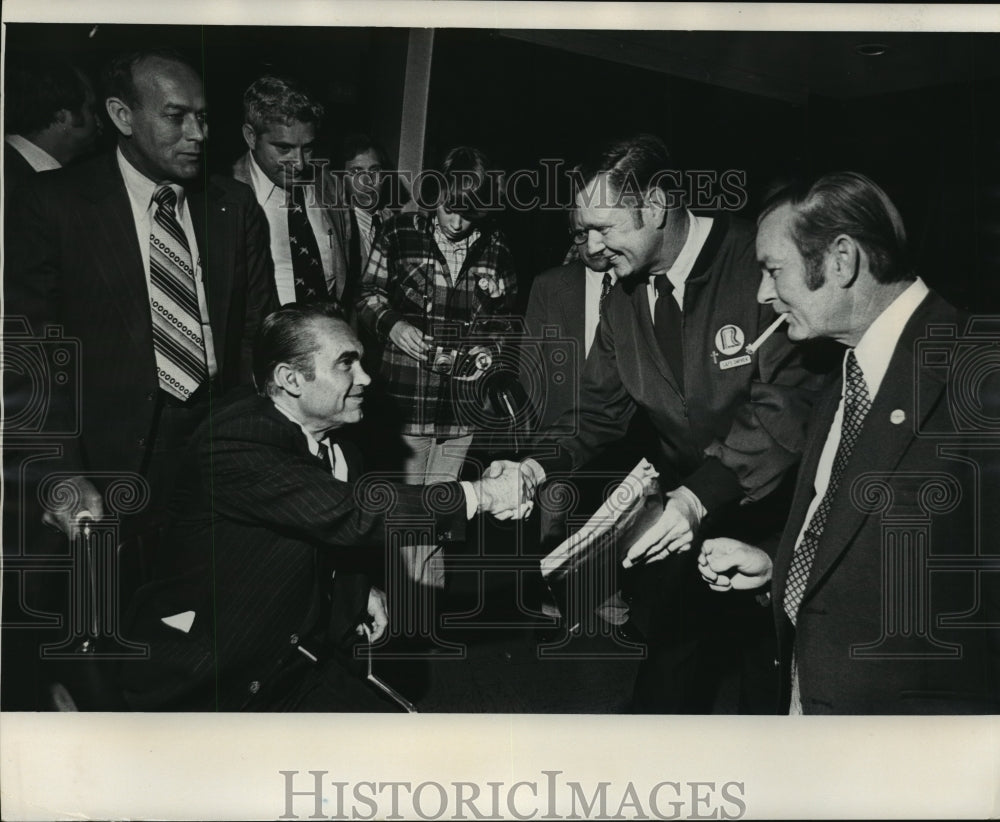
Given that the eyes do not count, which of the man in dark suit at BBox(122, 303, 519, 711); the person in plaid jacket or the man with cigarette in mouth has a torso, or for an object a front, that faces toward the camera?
the person in plaid jacket

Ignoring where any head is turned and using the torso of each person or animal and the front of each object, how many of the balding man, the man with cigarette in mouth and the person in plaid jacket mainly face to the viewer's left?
1

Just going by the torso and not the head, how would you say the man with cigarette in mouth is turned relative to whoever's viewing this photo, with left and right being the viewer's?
facing to the left of the viewer

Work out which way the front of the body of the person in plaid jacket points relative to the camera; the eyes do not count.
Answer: toward the camera

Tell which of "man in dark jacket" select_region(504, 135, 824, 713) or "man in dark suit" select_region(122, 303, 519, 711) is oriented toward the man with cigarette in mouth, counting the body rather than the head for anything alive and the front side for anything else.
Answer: "man in dark suit" select_region(122, 303, 519, 711)

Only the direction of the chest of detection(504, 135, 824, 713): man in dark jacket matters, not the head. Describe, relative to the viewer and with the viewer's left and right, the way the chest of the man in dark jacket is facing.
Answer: facing the viewer and to the left of the viewer

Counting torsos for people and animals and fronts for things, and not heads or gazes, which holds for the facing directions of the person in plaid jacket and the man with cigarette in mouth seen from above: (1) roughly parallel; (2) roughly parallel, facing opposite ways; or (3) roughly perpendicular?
roughly perpendicular

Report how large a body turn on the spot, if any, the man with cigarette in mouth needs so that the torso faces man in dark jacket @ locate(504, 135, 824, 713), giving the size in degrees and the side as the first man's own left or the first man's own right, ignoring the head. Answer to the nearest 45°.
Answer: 0° — they already face them

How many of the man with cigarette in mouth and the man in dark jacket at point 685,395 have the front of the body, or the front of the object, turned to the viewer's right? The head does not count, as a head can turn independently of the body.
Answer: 0

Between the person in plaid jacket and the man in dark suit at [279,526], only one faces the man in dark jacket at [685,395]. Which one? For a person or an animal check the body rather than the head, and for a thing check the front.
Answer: the man in dark suit at [279,526]

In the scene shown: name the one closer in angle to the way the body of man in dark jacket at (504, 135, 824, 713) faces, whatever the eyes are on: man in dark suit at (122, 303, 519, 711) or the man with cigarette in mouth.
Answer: the man in dark suit

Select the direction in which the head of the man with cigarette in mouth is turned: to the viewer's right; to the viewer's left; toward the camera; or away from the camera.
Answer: to the viewer's left

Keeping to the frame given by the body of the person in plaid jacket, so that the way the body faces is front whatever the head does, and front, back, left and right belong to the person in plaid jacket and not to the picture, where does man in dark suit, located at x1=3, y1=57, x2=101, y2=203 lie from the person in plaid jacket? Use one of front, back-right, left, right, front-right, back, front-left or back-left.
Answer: right

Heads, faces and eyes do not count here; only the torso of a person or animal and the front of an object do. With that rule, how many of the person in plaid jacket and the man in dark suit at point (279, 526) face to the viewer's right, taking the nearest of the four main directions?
1

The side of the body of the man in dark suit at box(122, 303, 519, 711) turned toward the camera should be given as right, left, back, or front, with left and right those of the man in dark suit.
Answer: right

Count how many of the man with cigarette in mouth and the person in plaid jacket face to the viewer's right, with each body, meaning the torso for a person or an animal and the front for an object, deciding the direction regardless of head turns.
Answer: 0

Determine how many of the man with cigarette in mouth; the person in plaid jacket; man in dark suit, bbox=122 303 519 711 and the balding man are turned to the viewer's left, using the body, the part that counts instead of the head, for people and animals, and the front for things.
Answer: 1

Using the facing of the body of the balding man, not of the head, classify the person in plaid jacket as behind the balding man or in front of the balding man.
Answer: in front
